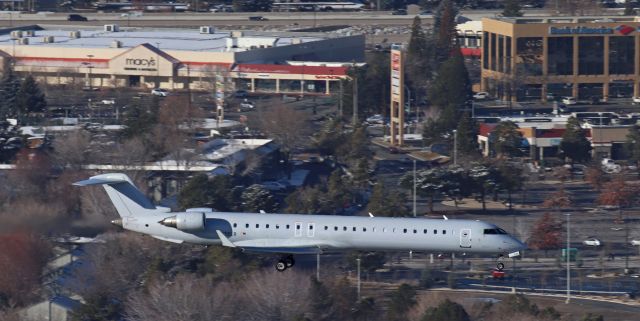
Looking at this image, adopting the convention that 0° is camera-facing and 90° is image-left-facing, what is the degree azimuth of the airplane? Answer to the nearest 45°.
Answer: approximately 270°
